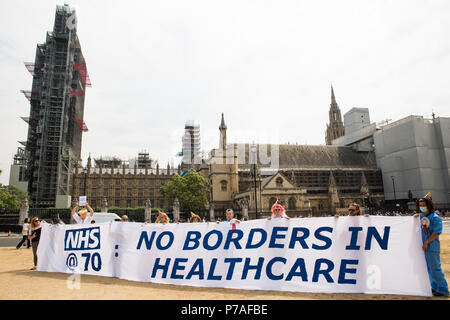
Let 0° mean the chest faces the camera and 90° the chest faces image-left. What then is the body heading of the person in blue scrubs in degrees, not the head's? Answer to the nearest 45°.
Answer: approximately 45°

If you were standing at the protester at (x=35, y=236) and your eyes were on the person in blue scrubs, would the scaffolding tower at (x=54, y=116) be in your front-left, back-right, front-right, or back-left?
back-left

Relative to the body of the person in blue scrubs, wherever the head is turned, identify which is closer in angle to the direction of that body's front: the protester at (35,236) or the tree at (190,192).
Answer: the protester

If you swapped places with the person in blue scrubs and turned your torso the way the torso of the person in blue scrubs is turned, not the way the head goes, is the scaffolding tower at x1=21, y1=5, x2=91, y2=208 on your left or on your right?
on your right

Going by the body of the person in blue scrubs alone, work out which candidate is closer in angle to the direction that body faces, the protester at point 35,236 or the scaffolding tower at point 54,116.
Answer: the protester

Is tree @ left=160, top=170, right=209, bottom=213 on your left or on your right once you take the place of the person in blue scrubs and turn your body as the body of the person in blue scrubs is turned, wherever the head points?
on your right

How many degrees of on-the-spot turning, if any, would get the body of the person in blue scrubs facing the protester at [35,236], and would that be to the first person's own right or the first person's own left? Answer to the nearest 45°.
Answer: approximately 45° to the first person's own right
